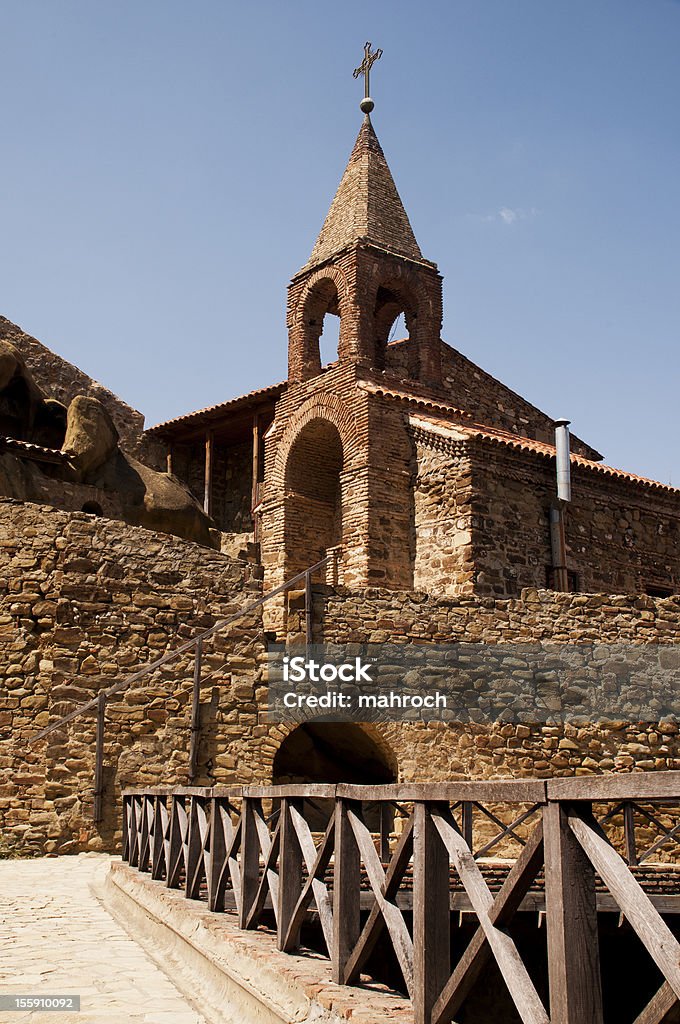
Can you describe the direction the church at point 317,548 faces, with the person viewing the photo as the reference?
facing the viewer and to the left of the viewer

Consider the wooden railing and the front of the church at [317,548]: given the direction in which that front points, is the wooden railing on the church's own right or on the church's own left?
on the church's own left

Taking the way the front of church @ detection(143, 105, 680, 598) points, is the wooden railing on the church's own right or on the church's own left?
on the church's own left
